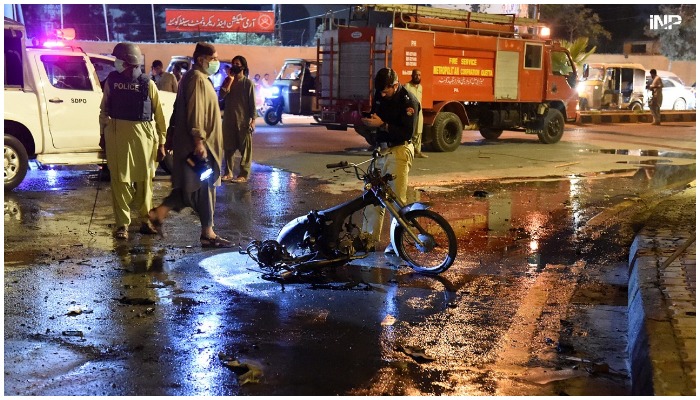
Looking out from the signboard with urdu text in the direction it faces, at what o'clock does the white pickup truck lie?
The white pickup truck is roughly at 12 o'clock from the signboard with urdu text.

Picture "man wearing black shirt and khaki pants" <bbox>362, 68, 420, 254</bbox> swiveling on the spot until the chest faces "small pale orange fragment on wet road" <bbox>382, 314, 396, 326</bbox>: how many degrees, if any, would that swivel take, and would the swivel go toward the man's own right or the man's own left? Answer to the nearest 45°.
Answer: approximately 45° to the man's own left

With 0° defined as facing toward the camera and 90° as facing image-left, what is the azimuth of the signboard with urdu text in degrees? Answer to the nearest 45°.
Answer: approximately 0°

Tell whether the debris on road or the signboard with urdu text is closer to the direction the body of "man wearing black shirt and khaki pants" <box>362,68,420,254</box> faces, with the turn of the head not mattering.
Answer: the debris on road

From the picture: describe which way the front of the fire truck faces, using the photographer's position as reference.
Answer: facing away from the viewer and to the right of the viewer

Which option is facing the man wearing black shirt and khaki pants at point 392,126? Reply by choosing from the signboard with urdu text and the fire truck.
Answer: the signboard with urdu text

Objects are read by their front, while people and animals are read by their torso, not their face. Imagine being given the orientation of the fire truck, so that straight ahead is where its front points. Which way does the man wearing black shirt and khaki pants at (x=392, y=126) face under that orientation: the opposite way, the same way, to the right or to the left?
the opposite way

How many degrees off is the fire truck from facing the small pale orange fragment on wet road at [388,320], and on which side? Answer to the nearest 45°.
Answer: approximately 135° to its right

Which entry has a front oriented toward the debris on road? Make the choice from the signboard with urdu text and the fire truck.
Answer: the signboard with urdu text

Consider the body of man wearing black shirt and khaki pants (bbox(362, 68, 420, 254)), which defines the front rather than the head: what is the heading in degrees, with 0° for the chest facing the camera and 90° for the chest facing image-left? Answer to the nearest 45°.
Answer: approximately 45°
